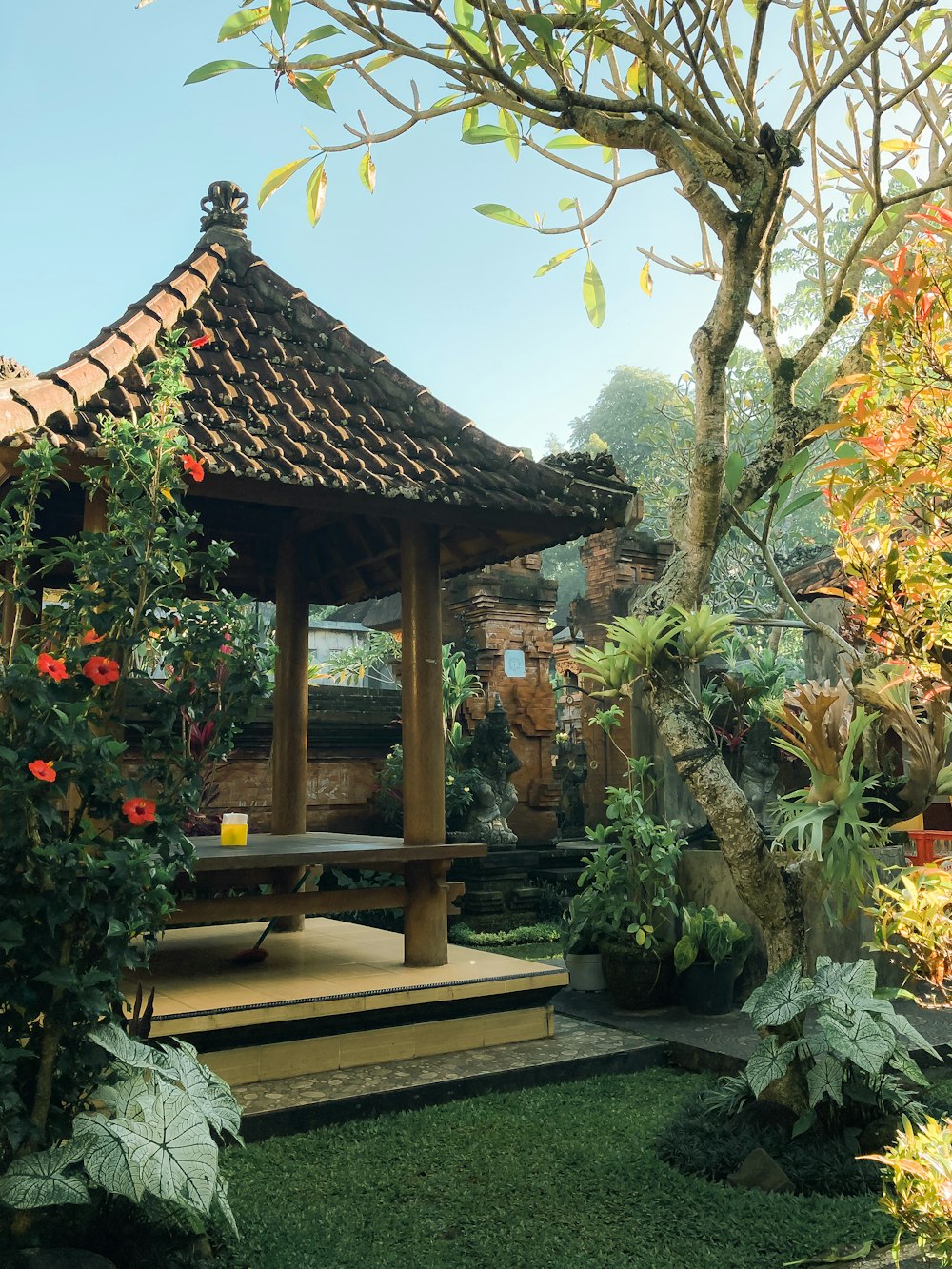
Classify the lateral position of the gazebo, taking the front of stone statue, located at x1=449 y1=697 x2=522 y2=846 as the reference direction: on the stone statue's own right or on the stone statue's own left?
on the stone statue's own right

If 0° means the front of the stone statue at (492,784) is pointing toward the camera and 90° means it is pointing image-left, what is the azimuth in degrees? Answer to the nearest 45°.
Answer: approximately 315°

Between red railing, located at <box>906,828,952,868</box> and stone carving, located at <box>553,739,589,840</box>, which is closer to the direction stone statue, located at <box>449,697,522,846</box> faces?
the red railing

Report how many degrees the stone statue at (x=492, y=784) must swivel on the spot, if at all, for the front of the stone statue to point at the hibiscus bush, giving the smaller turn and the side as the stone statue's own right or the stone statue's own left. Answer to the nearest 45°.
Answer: approximately 45° to the stone statue's own right

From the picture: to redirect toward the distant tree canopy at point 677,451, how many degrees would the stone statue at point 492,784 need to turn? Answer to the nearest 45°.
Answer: approximately 135° to its left

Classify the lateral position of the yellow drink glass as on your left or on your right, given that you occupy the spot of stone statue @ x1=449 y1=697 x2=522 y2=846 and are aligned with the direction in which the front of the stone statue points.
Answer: on your right
